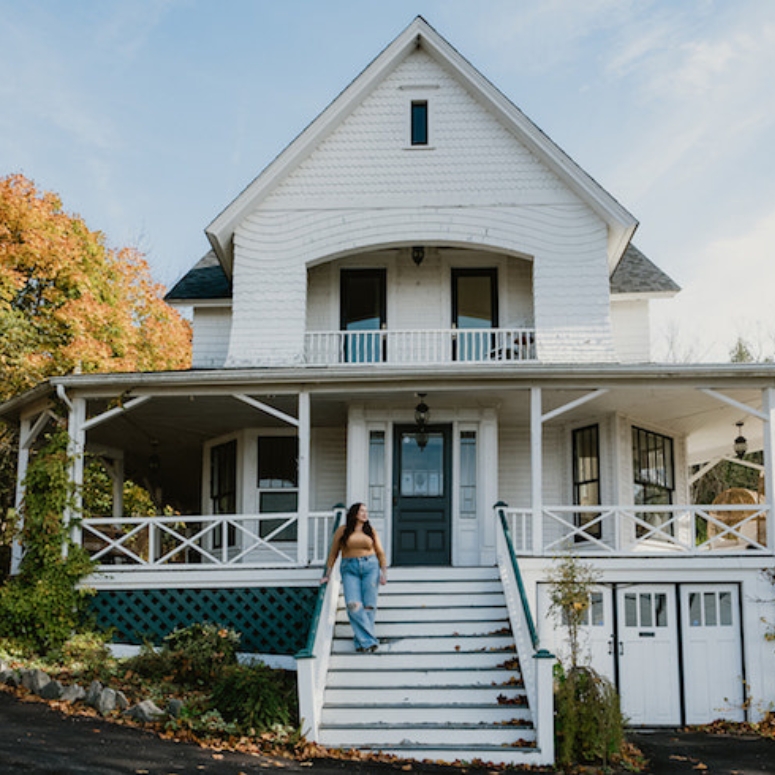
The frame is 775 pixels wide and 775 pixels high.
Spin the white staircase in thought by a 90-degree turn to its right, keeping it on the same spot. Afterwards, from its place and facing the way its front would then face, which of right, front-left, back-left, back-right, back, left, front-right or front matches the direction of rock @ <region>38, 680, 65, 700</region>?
front

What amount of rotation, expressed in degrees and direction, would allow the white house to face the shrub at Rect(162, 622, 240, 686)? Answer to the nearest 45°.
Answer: approximately 45° to its right

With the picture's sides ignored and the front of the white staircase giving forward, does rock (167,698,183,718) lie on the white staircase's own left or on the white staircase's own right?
on the white staircase's own right

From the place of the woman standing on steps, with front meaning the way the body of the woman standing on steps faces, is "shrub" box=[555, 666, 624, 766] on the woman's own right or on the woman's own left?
on the woman's own left

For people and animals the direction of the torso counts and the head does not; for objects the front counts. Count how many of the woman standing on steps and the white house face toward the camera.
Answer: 2

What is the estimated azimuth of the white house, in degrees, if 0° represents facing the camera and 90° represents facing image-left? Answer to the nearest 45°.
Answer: approximately 0°

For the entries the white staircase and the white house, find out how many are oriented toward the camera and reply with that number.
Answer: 2

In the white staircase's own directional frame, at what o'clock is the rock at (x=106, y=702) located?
The rock is roughly at 3 o'clock from the white staircase.

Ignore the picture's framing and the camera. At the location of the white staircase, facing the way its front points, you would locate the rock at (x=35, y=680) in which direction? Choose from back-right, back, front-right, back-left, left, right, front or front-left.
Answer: right

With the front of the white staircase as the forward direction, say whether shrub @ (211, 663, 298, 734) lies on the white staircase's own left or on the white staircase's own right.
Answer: on the white staircase's own right
